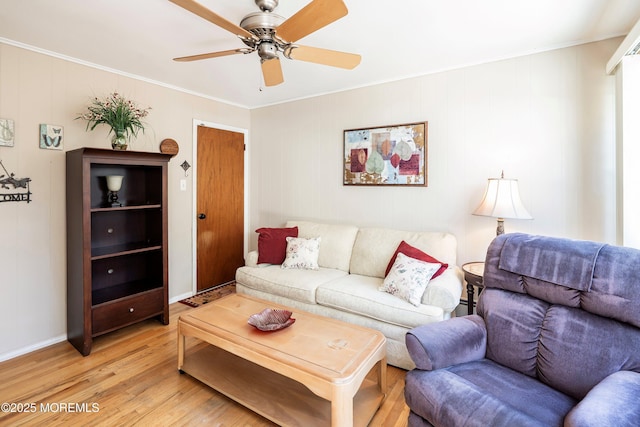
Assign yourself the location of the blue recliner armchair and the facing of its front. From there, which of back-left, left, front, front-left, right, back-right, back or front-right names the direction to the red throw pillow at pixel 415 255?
right

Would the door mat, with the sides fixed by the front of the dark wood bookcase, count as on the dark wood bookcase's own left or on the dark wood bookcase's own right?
on the dark wood bookcase's own left

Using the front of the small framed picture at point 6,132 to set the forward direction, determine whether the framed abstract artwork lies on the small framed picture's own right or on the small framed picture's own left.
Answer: on the small framed picture's own left

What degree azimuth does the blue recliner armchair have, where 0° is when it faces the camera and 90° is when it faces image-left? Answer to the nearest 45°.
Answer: approximately 45°

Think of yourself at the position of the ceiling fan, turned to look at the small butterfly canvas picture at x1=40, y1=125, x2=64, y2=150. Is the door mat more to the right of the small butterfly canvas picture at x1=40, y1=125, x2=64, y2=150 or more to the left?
right

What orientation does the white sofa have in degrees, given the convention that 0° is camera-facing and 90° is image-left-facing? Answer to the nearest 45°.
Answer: approximately 45°

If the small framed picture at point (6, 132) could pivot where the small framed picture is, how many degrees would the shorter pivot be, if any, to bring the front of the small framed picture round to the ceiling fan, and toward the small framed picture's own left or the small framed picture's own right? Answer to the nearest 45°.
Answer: approximately 45° to the small framed picture's own left

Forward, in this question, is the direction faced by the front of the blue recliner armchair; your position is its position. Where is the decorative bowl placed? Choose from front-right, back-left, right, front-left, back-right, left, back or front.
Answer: front-right

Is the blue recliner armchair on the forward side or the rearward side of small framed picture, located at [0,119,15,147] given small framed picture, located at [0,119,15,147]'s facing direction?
on the forward side

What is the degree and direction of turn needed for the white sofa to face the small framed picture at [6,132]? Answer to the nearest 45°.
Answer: approximately 45° to its right
